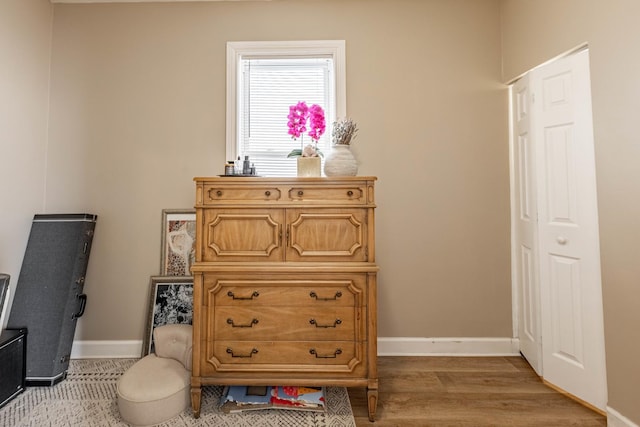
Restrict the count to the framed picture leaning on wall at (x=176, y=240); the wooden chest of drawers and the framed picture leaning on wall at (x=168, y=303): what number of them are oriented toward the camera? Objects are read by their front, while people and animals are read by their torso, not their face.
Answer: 3

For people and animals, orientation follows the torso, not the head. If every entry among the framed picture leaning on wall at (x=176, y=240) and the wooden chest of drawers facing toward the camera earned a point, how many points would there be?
2

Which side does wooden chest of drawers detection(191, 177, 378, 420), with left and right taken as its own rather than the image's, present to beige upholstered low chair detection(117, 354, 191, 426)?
right

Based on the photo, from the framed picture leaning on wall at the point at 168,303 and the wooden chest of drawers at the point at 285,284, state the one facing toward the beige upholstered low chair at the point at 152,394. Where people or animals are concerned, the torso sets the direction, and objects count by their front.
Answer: the framed picture leaning on wall

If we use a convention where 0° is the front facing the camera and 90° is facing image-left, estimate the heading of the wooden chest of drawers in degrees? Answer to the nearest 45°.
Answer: approximately 0°

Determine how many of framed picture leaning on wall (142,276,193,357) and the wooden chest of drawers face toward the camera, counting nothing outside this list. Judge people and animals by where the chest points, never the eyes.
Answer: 2

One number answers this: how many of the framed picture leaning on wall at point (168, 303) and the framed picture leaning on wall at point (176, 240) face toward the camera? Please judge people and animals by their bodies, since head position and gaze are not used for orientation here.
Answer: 2

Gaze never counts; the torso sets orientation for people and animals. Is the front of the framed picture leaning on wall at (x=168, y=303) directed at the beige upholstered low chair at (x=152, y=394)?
yes
